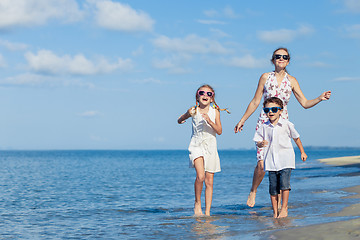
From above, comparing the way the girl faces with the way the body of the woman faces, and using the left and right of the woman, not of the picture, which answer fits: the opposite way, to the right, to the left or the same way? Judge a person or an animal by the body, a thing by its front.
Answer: the same way

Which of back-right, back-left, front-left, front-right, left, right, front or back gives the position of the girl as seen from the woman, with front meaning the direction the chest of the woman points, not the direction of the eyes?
right

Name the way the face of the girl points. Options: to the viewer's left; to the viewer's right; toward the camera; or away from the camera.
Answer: toward the camera

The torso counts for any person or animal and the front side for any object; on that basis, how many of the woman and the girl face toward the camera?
2

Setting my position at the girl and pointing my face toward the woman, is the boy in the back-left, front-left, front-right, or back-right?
front-right

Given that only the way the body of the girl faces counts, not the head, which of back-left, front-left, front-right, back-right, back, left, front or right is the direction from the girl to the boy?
front-left

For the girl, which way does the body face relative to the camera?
toward the camera

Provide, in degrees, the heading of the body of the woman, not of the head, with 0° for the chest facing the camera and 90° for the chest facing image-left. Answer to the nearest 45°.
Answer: approximately 0°

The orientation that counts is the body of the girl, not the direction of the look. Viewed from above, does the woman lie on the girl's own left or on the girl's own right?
on the girl's own left
